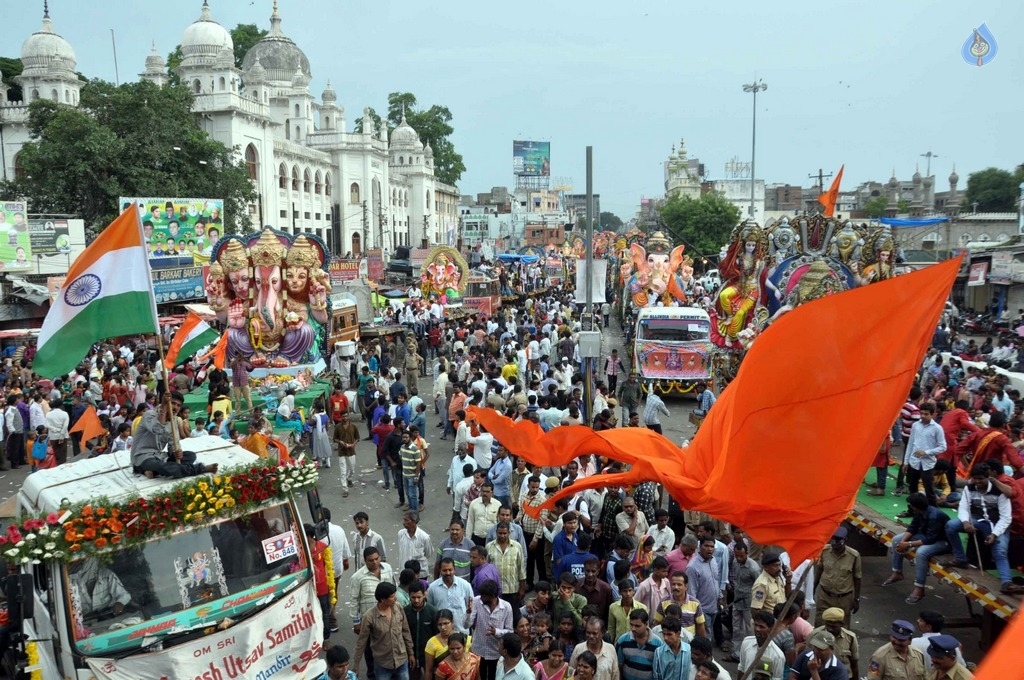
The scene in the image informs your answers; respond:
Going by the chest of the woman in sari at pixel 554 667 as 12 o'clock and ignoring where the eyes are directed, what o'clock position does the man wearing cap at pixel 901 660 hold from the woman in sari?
The man wearing cap is roughly at 9 o'clock from the woman in sari.

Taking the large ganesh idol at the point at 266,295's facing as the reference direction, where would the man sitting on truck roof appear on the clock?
The man sitting on truck roof is roughly at 12 o'clock from the large ganesh idol.

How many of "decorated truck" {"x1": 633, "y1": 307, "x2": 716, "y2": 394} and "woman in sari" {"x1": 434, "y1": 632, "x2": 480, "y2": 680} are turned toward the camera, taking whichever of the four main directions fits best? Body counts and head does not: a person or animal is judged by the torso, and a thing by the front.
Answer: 2

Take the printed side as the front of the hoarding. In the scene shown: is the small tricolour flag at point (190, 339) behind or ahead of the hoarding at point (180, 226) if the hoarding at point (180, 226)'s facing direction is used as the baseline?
ahead

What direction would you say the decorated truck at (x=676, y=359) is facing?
toward the camera

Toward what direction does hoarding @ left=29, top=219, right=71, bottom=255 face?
toward the camera

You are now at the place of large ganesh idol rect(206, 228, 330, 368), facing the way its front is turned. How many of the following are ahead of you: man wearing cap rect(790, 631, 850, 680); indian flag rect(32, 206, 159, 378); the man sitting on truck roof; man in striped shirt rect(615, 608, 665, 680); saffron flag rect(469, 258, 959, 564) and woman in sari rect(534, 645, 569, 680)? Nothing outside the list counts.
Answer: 6

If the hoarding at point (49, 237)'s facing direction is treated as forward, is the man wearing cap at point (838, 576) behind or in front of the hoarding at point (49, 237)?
in front

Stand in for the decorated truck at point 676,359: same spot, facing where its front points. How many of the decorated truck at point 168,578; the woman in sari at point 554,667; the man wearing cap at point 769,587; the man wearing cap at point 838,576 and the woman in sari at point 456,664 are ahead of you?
5

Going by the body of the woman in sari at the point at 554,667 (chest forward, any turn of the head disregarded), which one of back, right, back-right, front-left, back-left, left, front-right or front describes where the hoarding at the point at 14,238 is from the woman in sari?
back-right

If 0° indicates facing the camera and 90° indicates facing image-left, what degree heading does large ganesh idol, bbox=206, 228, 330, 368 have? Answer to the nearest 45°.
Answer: approximately 0°

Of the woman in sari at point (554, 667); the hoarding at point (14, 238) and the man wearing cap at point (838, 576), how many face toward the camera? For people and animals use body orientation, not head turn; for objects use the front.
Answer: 3
